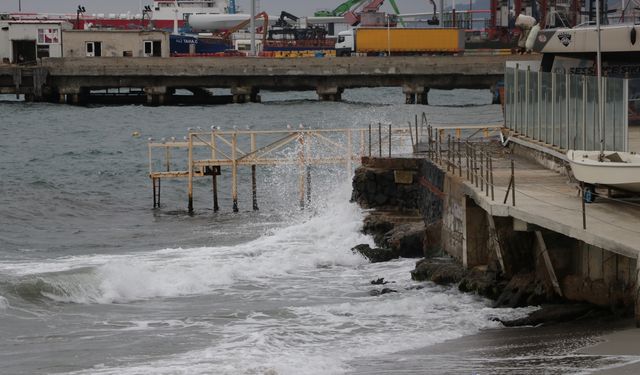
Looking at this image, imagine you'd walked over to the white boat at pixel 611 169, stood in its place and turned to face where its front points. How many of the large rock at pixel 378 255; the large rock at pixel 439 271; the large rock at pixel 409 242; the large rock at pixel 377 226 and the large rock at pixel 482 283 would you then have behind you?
0

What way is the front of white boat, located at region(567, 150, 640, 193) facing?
to the viewer's left

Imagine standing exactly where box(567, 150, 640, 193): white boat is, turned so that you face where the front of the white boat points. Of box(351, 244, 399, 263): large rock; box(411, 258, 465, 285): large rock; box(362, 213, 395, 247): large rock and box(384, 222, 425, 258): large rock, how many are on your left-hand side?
0

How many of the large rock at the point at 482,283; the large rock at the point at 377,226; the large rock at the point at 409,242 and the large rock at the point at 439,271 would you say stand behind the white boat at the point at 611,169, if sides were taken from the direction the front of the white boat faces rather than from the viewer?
0

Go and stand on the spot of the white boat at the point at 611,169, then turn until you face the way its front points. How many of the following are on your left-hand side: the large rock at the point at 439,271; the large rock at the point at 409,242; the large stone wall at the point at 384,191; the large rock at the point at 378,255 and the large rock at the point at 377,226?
0

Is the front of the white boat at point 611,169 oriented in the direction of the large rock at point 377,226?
no

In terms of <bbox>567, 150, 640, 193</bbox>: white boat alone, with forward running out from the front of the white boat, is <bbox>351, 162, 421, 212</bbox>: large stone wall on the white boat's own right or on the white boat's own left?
on the white boat's own right

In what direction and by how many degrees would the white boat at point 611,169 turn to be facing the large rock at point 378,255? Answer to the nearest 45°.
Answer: approximately 45° to its right
